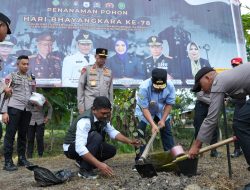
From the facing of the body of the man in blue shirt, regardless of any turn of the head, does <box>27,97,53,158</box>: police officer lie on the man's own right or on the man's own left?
on the man's own right

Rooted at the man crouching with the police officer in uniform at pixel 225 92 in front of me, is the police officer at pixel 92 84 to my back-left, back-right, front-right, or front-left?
back-left

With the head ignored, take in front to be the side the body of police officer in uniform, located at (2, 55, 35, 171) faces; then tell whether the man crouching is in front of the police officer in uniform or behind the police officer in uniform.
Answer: in front

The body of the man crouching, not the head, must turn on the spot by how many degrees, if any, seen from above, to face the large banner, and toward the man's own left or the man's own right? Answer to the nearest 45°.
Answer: approximately 135° to the man's own left

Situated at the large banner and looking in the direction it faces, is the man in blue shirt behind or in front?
in front

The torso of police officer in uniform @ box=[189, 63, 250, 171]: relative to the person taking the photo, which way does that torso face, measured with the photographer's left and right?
facing to the left of the viewer

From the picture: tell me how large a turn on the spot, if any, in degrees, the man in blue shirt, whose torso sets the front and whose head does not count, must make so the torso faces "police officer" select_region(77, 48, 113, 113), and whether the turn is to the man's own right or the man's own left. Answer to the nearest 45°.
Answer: approximately 90° to the man's own right

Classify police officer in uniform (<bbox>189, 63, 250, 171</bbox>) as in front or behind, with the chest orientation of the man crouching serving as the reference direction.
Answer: in front

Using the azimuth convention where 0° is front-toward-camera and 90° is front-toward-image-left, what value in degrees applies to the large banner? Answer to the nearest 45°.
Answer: approximately 0°
